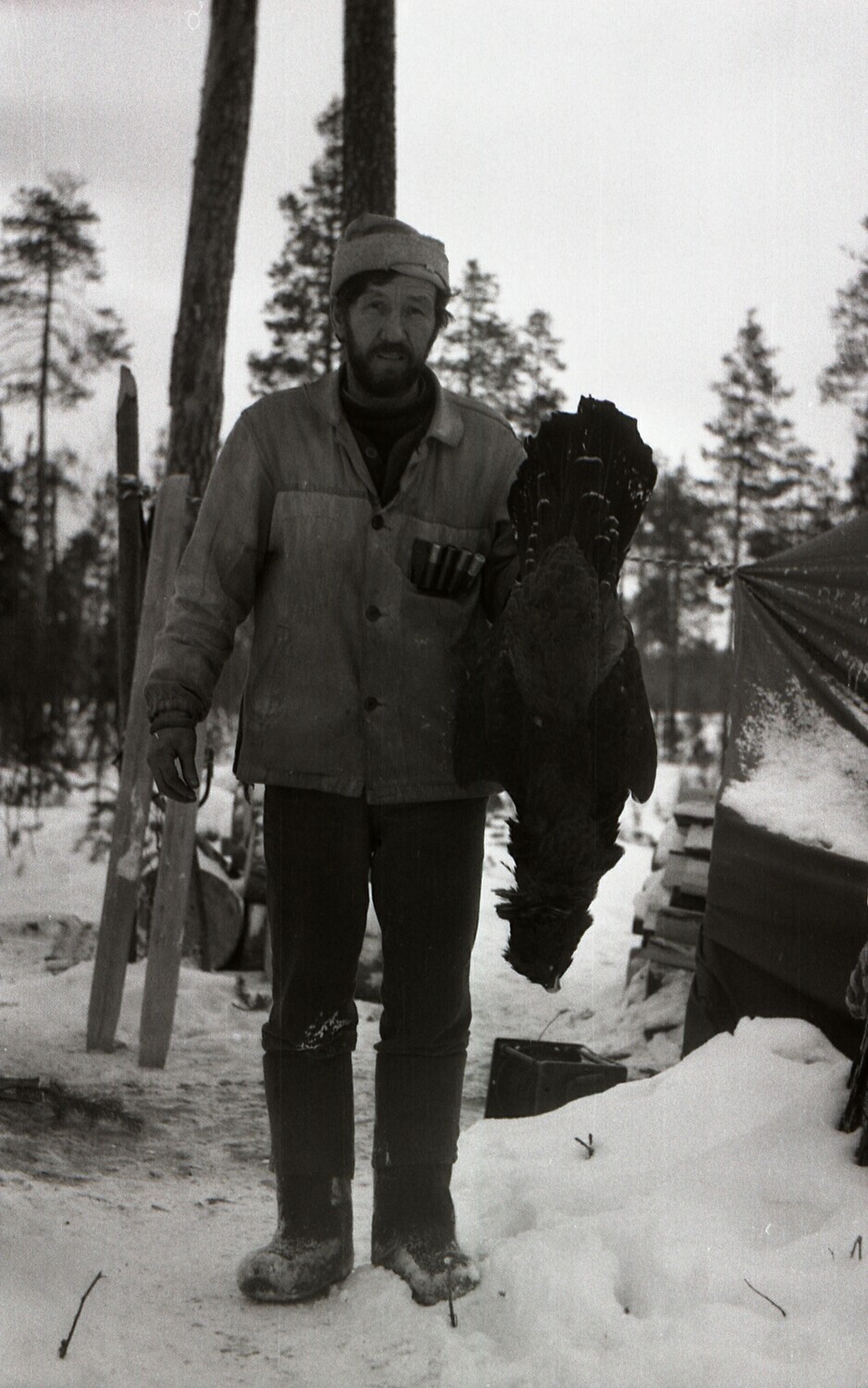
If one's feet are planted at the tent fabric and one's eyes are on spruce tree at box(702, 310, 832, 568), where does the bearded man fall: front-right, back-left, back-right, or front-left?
back-left

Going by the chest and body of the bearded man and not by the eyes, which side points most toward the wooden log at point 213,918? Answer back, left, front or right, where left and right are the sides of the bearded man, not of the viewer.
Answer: back

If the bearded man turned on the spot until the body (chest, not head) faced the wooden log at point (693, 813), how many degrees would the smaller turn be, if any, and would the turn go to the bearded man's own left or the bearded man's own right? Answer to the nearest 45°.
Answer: approximately 135° to the bearded man's own left

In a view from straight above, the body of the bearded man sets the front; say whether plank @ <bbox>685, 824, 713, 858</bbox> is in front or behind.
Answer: behind

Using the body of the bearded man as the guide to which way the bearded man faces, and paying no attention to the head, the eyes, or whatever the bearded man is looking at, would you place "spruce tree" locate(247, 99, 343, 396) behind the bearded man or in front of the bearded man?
behind

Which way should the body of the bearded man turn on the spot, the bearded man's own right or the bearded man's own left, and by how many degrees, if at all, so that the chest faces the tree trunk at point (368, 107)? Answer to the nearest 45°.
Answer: approximately 180°

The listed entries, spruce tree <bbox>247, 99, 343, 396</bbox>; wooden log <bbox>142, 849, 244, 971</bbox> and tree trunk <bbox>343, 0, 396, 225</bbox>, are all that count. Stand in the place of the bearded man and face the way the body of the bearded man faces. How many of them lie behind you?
3

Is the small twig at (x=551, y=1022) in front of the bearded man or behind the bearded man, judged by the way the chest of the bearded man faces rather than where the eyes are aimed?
behind

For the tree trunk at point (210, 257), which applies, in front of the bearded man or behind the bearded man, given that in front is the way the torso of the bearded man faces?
behind

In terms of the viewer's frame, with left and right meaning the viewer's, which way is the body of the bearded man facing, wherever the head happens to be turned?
facing the viewer

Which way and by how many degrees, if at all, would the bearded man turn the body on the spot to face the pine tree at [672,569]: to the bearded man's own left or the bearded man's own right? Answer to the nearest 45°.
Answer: approximately 180°

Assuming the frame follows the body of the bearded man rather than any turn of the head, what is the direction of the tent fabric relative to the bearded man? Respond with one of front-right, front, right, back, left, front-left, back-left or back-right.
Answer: back-left

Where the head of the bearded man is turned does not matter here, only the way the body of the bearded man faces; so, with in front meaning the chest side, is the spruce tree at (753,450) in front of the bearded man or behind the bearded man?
behind

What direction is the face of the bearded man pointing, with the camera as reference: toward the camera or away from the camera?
toward the camera
